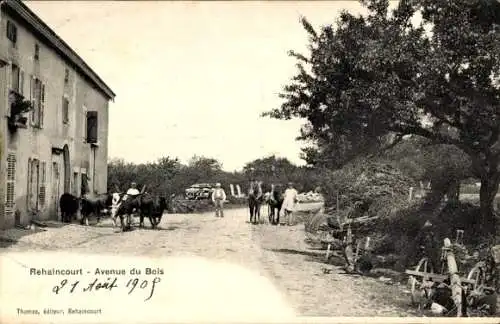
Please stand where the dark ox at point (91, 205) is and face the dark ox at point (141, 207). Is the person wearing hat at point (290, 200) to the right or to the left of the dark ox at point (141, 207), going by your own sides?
left

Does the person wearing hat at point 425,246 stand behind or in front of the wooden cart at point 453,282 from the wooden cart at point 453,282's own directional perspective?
behind

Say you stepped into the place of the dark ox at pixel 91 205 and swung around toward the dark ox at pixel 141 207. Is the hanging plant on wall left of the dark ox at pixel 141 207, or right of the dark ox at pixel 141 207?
right

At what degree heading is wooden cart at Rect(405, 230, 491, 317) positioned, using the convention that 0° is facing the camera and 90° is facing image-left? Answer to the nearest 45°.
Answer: approximately 0°
